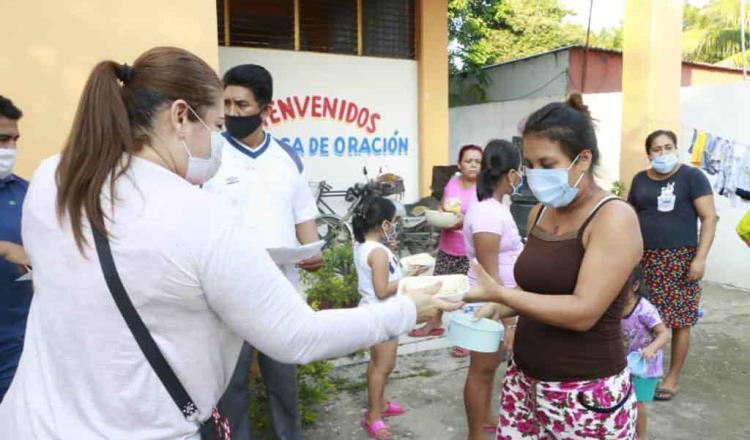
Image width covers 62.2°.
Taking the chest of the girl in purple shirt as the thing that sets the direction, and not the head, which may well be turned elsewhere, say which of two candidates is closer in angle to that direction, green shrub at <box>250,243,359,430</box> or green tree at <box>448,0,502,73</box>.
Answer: the green shrub

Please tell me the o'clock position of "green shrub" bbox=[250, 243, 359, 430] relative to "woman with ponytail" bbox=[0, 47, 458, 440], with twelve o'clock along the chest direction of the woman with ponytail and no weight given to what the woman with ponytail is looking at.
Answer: The green shrub is roughly at 11 o'clock from the woman with ponytail.

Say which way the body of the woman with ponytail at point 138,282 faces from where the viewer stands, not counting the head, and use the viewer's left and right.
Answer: facing away from the viewer and to the right of the viewer

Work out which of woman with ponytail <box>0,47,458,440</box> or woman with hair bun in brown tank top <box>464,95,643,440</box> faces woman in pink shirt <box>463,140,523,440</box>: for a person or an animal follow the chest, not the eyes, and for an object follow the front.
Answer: woman with ponytail <box>0,47,458,440</box>

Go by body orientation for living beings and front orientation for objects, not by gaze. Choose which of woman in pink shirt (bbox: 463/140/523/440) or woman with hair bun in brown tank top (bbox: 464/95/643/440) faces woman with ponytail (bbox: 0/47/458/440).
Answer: woman with hair bun in brown tank top (bbox: 464/95/643/440)

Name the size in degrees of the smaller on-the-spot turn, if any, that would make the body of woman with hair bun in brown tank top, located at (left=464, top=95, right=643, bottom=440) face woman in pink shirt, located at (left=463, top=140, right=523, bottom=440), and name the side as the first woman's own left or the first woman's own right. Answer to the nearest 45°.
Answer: approximately 135° to the first woman's own right
